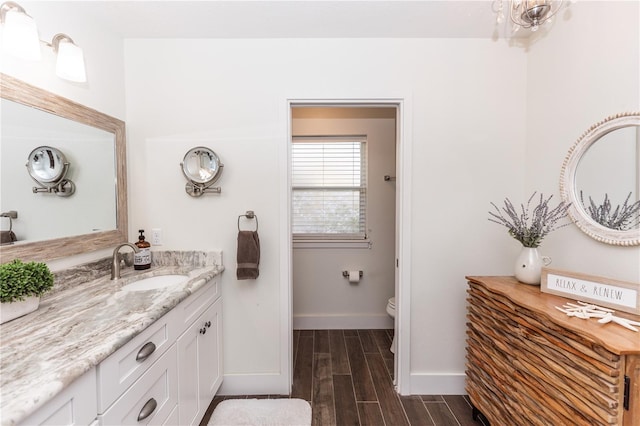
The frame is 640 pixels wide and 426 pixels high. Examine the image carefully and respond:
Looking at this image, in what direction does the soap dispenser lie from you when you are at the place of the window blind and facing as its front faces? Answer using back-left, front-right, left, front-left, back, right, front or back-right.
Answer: front-right

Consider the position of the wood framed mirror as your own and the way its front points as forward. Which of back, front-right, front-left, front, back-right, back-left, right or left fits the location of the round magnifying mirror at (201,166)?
front-left

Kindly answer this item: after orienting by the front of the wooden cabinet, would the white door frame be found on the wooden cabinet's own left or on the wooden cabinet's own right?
on the wooden cabinet's own right

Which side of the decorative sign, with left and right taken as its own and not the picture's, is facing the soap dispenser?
front

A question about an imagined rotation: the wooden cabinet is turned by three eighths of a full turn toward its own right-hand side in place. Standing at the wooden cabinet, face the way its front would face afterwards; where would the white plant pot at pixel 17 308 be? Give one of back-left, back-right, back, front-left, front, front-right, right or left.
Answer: back-left

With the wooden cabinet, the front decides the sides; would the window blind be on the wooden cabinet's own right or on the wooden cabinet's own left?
on the wooden cabinet's own right

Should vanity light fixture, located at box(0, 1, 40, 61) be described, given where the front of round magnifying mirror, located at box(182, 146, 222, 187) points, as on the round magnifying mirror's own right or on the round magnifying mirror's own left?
on the round magnifying mirror's own right

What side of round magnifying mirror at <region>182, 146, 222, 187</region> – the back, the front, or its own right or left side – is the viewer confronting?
front

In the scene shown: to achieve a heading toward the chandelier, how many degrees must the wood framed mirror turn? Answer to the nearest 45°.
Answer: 0° — it already faces it

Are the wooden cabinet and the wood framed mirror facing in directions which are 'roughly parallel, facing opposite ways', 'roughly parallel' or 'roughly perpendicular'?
roughly parallel, facing opposite ways

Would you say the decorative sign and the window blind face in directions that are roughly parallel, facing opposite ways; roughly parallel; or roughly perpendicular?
roughly perpendicular

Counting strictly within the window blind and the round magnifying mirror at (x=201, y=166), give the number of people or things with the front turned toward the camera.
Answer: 2

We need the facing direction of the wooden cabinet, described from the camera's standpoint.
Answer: facing the viewer and to the left of the viewer

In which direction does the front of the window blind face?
toward the camera
